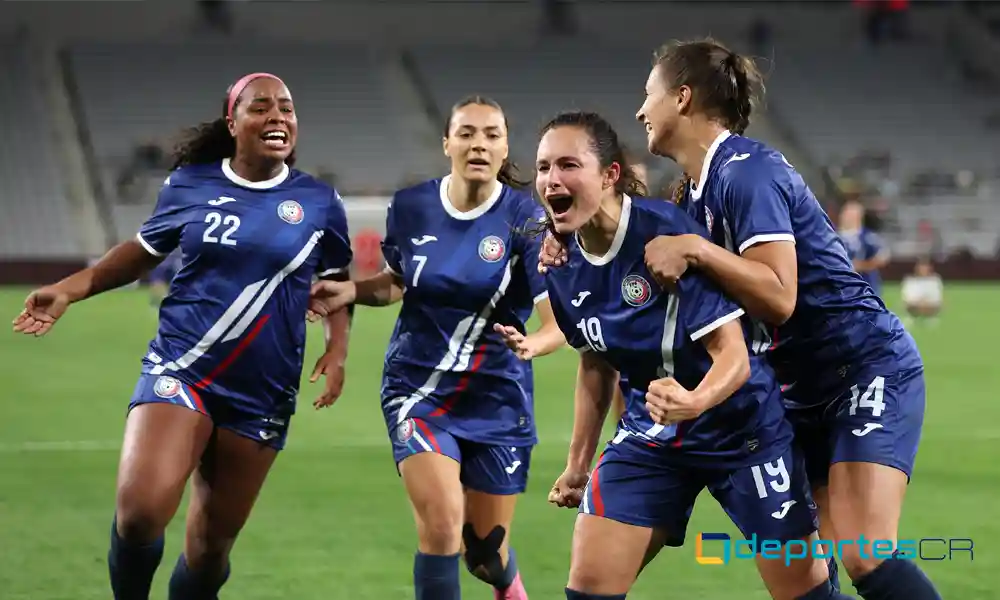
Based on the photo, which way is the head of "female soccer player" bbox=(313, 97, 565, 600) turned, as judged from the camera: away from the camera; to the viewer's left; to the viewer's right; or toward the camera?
toward the camera

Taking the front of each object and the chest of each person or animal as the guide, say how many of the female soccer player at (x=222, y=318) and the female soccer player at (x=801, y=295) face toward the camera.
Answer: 1

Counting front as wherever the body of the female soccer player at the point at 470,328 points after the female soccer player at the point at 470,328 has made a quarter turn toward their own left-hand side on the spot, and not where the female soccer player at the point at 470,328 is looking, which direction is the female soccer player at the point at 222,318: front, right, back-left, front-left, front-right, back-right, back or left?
back

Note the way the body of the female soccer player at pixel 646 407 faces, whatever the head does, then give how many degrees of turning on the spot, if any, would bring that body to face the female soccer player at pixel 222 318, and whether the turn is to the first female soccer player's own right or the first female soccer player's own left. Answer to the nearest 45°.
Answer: approximately 90° to the first female soccer player's own right

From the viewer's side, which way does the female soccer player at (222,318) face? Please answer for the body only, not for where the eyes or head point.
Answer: toward the camera

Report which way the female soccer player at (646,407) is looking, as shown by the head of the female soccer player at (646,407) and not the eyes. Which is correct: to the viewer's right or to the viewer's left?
to the viewer's left

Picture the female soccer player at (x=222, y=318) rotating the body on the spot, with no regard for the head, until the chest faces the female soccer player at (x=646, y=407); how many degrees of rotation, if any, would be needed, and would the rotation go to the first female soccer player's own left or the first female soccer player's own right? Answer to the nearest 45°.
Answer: approximately 45° to the first female soccer player's own left

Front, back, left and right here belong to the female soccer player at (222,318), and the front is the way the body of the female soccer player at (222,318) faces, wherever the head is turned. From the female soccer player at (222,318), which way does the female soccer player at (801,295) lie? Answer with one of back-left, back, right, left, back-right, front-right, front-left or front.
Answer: front-left

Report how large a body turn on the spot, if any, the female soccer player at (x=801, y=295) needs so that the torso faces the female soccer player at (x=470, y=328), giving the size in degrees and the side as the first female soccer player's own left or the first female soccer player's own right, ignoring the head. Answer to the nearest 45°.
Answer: approximately 45° to the first female soccer player's own right

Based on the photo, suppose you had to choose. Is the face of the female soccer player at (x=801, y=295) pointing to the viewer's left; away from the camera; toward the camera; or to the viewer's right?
to the viewer's left

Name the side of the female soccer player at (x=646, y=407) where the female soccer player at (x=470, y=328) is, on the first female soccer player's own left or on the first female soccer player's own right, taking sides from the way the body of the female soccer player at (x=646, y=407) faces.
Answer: on the first female soccer player's own right

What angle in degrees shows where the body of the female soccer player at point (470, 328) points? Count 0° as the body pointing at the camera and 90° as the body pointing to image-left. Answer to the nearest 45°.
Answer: approximately 0°
